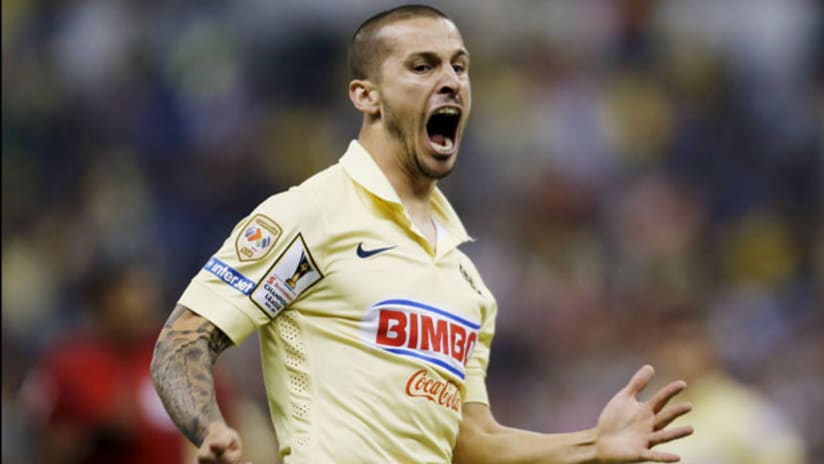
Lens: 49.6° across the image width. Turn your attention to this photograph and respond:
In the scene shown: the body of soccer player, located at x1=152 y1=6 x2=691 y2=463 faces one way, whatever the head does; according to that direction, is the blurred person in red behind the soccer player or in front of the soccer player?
behind

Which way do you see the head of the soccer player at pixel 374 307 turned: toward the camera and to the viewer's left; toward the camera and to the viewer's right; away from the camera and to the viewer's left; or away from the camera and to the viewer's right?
toward the camera and to the viewer's right

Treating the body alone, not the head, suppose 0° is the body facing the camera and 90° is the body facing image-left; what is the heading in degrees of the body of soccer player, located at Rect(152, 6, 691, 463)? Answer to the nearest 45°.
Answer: approximately 315°
